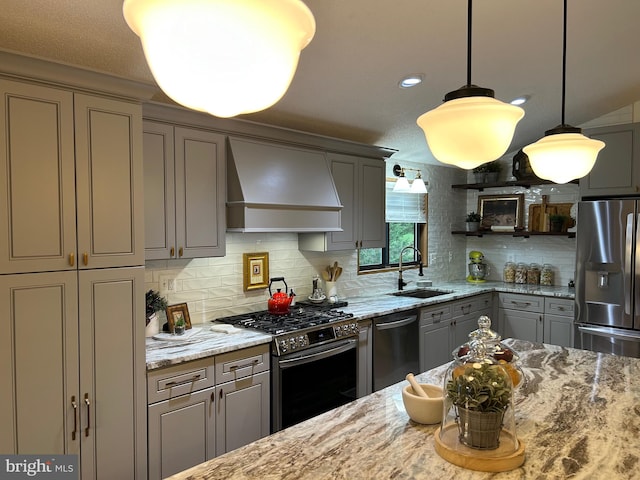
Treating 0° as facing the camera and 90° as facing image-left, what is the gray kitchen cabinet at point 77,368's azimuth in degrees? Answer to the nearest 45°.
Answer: approximately 0°

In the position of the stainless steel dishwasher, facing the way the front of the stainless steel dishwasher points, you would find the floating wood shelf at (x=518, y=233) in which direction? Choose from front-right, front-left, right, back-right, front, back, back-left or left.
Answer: left

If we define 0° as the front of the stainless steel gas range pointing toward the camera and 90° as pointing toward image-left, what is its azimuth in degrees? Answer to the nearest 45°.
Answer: approximately 315°

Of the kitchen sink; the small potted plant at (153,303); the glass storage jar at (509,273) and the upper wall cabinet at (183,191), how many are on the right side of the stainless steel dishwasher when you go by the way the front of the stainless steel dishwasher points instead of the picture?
2

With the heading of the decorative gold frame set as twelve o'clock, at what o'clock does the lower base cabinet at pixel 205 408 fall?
The lower base cabinet is roughly at 2 o'clock from the decorative gold frame.

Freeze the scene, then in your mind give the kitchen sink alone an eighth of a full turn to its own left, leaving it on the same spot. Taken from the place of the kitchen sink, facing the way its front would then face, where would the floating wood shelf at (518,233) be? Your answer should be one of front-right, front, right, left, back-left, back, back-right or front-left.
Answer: front-left

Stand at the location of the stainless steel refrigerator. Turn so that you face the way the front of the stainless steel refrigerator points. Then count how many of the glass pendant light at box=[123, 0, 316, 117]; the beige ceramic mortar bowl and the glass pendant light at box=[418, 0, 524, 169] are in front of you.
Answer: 3

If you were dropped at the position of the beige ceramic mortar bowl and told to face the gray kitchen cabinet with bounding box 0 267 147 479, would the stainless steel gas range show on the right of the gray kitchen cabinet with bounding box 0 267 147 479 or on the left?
right

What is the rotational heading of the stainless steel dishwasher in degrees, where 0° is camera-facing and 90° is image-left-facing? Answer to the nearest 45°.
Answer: approximately 315°

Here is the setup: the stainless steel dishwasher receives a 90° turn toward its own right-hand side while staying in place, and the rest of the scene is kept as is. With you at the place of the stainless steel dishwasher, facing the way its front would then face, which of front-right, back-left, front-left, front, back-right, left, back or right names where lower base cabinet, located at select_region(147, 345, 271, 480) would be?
front

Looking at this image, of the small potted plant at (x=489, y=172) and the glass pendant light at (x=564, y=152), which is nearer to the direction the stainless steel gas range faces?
the glass pendant light
